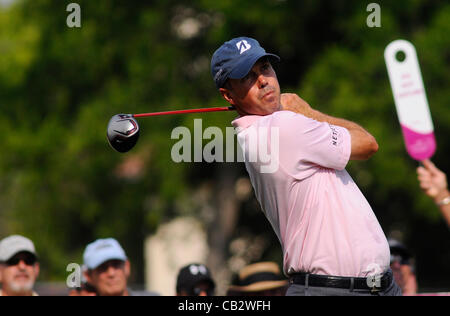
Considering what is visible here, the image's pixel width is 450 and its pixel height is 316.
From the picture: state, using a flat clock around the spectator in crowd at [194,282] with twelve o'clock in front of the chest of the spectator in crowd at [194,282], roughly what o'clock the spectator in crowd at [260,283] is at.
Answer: the spectator in crowd at [260,283] is roughly at 9 o'clock from the spectator in crowd at [194,282].

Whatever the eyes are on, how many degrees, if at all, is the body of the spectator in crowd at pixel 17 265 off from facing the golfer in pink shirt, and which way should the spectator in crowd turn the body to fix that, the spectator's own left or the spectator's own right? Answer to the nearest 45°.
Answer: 0° — they already face them

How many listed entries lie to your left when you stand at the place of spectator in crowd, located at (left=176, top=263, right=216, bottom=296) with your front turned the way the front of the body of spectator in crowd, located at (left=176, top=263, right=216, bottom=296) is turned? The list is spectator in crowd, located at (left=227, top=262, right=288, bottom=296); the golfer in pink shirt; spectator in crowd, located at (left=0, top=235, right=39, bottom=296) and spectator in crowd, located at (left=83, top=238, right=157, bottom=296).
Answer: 1

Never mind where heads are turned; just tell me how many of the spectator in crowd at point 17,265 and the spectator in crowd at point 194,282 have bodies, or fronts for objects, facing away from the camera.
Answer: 0

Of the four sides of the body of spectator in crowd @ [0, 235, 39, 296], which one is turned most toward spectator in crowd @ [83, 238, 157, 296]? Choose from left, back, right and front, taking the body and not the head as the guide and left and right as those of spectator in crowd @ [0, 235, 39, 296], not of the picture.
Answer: left

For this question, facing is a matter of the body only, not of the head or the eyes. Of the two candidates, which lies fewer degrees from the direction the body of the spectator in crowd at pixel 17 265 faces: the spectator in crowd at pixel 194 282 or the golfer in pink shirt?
the golfer in pink shirt

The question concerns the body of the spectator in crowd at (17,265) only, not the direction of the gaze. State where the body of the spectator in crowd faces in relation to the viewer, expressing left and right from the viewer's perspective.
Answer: facing the viewer

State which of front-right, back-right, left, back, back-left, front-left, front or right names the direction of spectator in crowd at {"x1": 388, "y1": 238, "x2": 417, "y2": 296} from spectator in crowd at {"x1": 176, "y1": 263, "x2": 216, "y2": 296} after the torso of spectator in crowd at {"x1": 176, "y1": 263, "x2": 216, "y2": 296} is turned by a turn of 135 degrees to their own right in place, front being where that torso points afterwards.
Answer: back

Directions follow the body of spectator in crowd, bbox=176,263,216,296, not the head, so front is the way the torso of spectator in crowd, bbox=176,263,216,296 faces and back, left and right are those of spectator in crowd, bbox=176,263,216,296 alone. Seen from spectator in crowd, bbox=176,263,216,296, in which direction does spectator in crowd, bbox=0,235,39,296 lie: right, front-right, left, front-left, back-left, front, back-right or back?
back-right

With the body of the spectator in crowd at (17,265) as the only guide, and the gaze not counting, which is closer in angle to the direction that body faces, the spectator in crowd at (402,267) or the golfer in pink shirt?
the golfer in pink shirt

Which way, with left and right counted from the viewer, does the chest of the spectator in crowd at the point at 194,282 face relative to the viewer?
facing the viewer and to the right of the viewer

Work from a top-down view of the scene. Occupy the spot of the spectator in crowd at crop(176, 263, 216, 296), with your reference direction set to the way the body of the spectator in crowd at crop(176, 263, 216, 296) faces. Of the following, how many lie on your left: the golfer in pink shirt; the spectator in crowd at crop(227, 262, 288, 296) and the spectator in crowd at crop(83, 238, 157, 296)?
1
